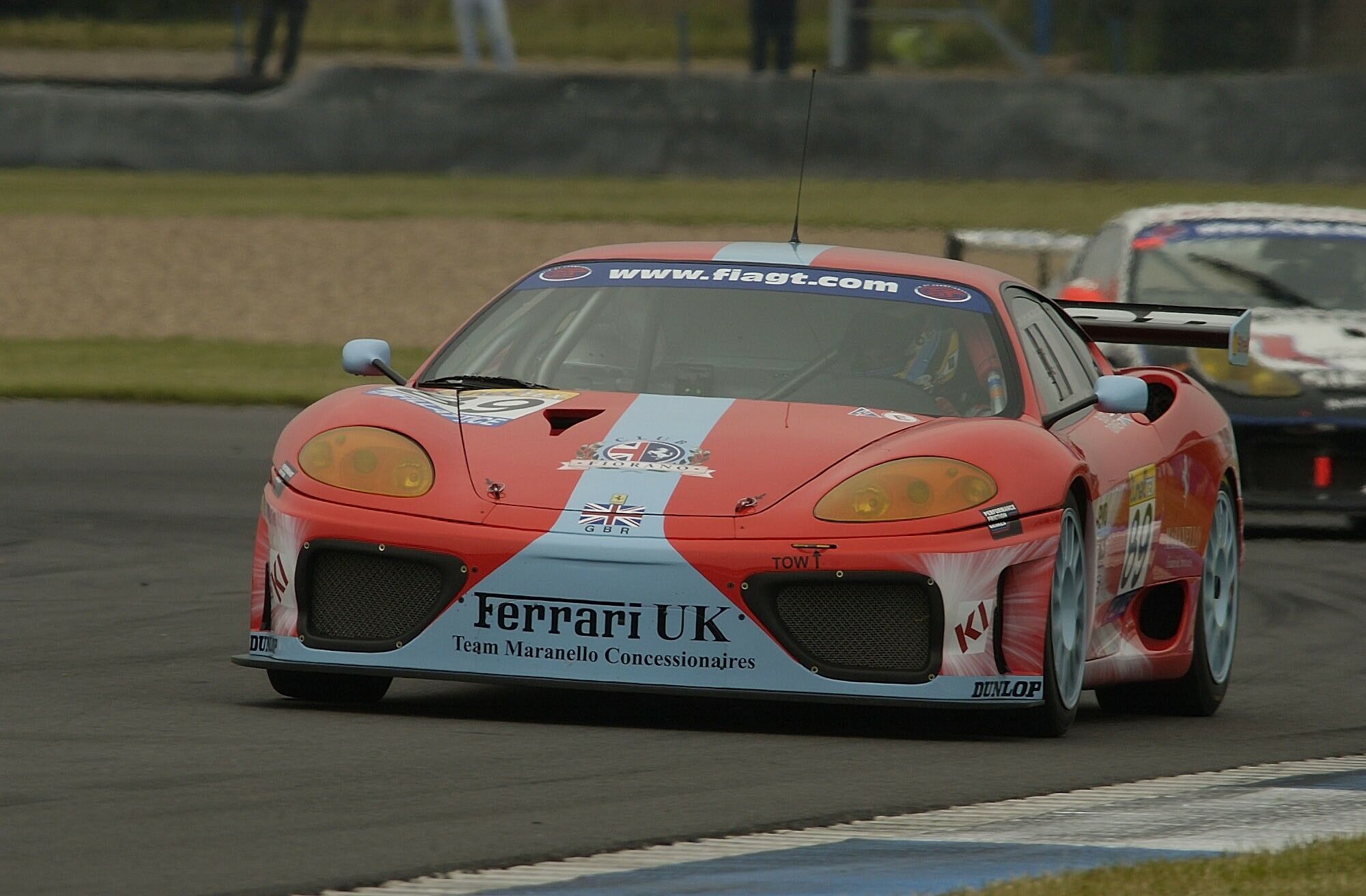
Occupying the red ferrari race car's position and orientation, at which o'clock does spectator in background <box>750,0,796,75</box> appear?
The spectator in background is roughly at 6 o'clock from the red ferrari race car.

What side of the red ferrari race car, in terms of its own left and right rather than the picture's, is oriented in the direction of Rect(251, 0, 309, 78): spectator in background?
back

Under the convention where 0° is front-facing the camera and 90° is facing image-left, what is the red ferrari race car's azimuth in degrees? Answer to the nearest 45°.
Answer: approximately 0°

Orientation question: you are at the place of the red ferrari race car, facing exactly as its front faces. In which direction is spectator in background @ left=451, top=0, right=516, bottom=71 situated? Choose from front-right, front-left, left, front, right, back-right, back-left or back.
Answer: back
